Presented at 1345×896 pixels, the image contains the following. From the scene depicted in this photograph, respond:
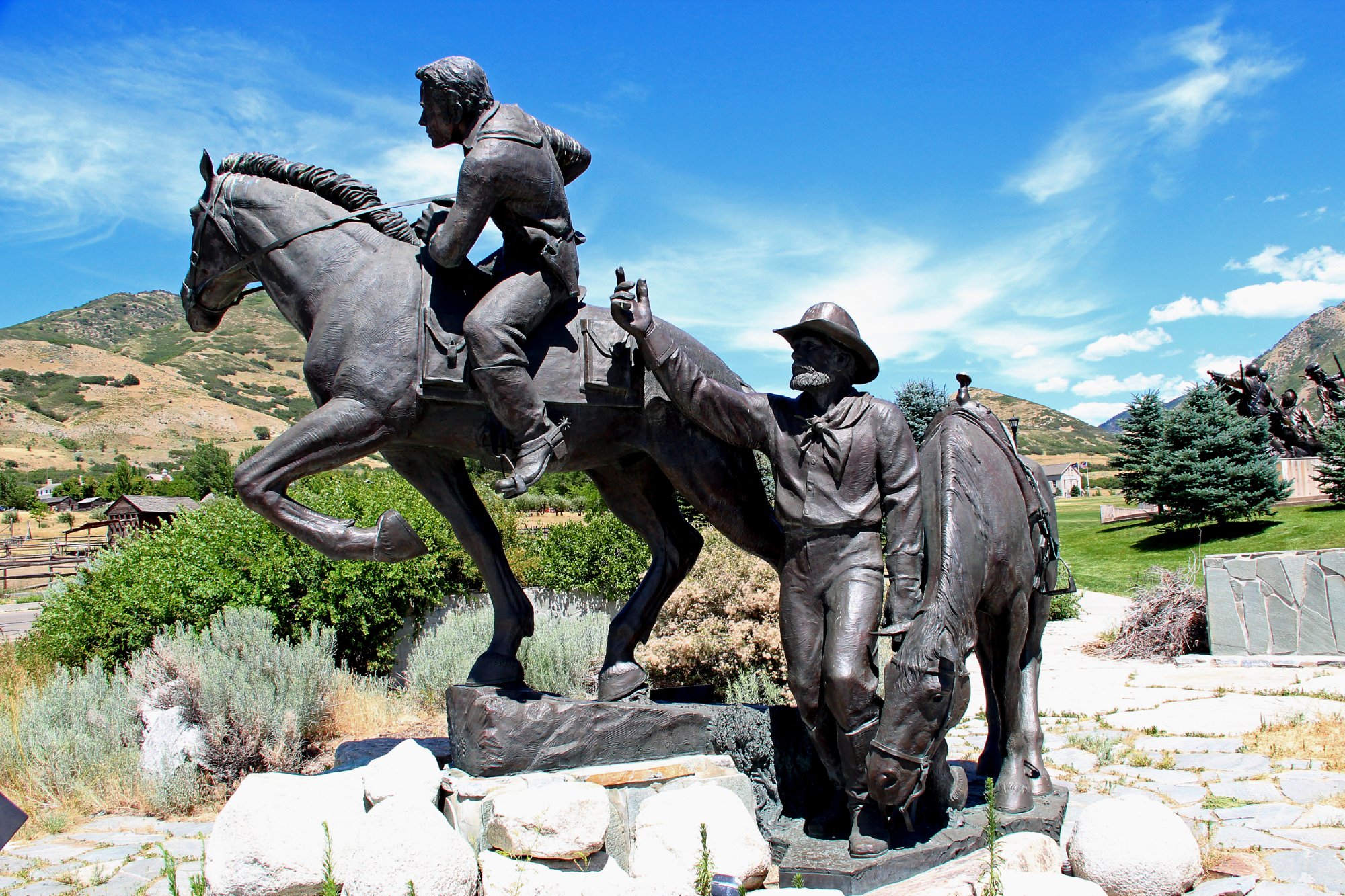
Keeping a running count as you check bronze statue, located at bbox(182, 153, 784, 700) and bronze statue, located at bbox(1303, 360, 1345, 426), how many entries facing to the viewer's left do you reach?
2

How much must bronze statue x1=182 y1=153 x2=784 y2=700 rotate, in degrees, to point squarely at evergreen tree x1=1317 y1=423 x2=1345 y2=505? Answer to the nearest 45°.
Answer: approximately 135° to its right

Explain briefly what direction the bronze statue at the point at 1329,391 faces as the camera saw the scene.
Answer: facing to the left of the viewer

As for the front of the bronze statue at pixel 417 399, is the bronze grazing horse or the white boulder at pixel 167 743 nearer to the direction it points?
the white boulder

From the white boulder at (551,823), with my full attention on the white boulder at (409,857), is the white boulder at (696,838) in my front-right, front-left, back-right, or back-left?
back-left

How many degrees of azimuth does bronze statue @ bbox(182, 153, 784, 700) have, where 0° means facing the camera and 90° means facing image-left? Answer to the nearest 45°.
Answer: approximately 90°

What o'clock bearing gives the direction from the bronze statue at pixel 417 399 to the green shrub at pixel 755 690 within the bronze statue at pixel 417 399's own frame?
The green shrub is roughly at 4 o'clock from the bronze statue.

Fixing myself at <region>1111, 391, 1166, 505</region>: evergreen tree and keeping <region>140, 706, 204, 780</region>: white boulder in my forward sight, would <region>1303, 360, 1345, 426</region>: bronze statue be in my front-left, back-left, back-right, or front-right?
back-left
